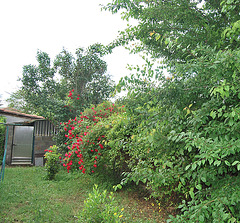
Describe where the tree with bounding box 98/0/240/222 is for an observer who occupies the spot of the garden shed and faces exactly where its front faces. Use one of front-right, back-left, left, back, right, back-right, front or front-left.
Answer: front

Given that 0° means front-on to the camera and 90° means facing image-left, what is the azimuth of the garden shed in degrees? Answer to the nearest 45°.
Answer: approximately 0°
